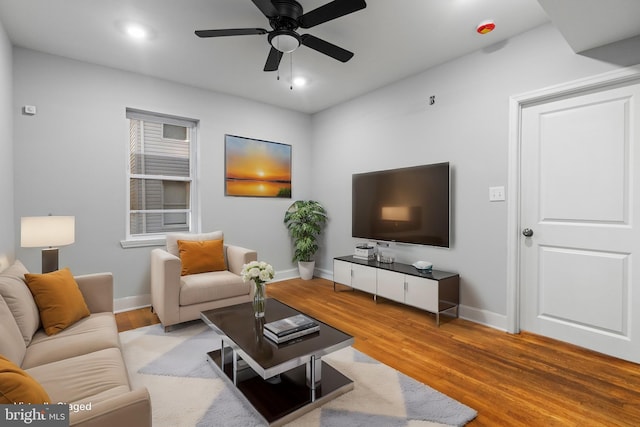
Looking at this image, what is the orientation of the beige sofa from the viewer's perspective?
to the viewer's right

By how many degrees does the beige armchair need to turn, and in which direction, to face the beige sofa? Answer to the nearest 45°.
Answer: approximately 45° to its right

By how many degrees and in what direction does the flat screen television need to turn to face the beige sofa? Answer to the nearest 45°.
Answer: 0° — it already faces it

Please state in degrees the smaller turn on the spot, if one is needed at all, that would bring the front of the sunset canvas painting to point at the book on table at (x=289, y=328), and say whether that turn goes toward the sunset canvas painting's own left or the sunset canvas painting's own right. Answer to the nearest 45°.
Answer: approximately 45° to the sunset canvas painting's own right

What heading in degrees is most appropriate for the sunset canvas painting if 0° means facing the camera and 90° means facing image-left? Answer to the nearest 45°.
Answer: approximately 315°

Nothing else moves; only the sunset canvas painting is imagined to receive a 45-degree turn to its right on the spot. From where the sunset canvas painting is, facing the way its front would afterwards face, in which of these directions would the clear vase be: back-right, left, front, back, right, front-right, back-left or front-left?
front

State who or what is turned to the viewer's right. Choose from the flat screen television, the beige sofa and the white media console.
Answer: the beige sofa

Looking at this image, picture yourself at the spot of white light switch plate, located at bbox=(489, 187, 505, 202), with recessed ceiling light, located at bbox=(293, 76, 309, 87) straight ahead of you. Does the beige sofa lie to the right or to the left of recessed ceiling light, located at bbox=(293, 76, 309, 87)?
left

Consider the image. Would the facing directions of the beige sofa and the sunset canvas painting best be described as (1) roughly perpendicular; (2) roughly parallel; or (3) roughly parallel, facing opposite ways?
roughly perpendicular

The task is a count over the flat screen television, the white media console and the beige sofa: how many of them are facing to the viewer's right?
1

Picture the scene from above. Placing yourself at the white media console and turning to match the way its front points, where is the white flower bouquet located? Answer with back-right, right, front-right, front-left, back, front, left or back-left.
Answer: front

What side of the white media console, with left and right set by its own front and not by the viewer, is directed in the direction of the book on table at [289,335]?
front

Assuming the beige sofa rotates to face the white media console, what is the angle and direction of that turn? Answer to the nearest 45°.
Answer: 0° — it already faces it

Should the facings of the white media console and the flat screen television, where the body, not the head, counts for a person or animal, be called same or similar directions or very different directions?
same or similar directions
